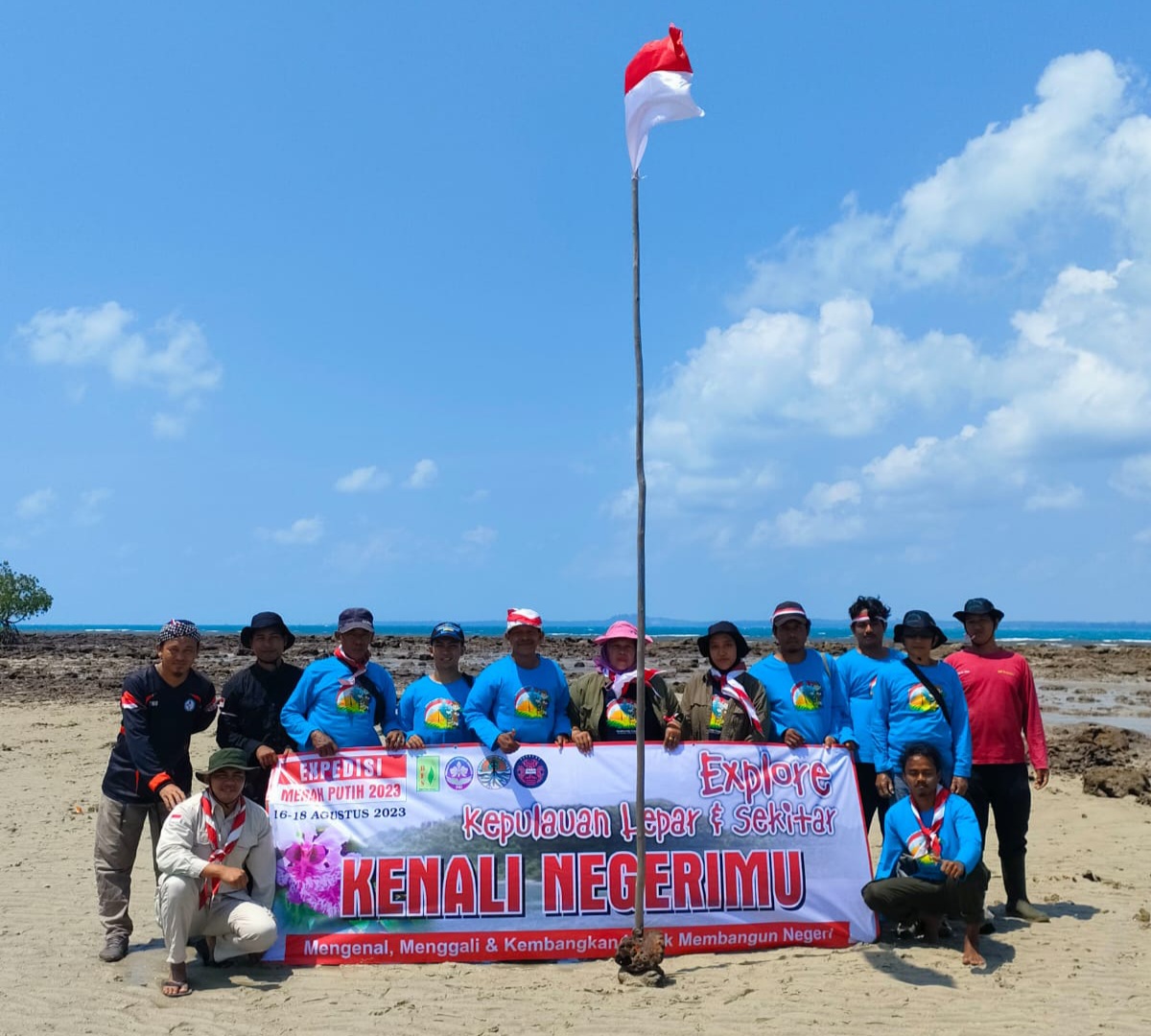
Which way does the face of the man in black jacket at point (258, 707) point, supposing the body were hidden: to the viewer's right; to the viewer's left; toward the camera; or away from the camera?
toward the camera

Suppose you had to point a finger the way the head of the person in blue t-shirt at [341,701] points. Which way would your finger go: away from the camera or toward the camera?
toward the camera

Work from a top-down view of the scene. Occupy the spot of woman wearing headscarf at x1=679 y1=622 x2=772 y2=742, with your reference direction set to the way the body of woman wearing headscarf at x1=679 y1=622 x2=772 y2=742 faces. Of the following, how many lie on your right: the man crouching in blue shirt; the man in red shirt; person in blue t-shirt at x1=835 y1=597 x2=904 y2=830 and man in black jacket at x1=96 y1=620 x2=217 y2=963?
1

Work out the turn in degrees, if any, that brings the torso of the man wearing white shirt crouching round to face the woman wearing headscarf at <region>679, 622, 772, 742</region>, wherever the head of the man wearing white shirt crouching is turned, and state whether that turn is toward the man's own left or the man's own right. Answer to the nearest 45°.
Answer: approximately 90° to the man's own left

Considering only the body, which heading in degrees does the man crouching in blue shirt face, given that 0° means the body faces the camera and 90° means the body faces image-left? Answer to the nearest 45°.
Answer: approximately 0°

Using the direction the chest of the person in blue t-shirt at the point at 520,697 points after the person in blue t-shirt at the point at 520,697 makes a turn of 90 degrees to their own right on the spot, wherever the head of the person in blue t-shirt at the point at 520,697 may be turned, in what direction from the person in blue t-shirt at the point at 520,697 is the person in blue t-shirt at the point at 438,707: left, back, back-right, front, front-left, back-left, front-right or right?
front-right

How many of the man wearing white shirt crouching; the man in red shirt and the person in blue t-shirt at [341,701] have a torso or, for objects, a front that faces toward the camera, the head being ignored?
3

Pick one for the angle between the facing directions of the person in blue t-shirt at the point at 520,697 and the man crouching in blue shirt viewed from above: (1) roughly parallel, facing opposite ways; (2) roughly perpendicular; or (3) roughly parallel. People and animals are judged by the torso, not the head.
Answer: roughly parallel

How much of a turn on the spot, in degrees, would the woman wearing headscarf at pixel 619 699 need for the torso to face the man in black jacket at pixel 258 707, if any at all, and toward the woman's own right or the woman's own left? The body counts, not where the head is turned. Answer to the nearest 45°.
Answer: approximately 90° to the woman's own right

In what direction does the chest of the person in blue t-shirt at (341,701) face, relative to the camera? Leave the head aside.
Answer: toward the camera

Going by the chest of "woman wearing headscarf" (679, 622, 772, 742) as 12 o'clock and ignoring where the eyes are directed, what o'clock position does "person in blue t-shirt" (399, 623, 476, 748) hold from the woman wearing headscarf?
The person in blue t-shirt is roughly at 3 o'clock from the woman wearing headscarf.

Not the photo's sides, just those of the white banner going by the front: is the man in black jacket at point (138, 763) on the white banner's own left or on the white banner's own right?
on the white banner's own right

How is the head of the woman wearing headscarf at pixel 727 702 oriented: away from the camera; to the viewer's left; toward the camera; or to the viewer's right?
toward the camera

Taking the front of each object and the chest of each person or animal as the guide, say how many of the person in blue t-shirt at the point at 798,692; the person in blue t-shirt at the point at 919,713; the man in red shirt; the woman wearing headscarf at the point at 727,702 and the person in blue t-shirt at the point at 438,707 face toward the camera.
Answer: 5

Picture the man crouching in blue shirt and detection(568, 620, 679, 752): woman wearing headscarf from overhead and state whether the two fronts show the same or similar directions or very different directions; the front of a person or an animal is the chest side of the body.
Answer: same or similar directions

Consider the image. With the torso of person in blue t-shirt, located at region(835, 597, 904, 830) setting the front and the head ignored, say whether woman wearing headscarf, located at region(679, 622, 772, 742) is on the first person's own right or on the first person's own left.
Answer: on the first person's own right

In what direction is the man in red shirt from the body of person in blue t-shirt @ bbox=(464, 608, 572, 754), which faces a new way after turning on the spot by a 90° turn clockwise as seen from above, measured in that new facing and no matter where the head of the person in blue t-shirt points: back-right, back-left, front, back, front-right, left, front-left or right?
back

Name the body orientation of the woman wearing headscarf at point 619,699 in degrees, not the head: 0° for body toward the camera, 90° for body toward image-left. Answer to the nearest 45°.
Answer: approximately 0°
